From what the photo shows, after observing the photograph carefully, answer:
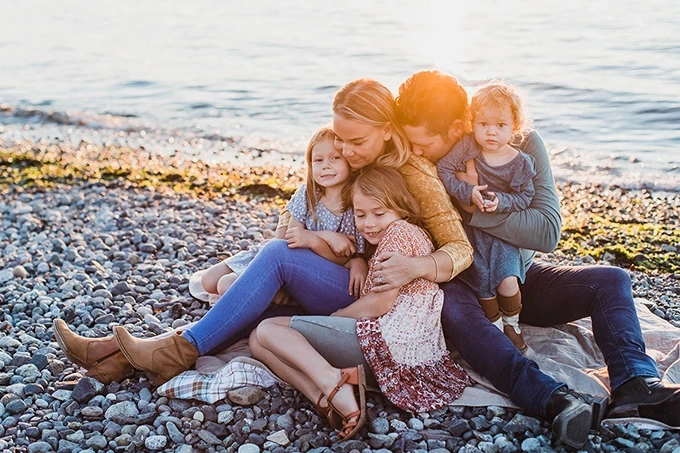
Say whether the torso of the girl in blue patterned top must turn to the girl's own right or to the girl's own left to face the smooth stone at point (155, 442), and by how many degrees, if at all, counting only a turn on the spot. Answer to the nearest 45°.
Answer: approximately 45° to the girl's own right

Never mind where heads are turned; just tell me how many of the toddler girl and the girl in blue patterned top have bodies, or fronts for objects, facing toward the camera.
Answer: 2

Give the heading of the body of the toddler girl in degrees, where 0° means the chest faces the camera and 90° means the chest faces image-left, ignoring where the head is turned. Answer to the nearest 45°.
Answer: approximately 0°

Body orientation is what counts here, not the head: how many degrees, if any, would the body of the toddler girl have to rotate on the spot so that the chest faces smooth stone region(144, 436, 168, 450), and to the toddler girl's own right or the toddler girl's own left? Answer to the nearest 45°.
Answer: approximately 45° to the toddler girl's own right

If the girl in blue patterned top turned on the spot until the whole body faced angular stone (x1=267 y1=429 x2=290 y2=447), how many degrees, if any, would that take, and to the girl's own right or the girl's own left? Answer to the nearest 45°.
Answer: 0° — they already face it

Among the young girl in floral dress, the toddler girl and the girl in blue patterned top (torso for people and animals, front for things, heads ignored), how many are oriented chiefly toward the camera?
2
